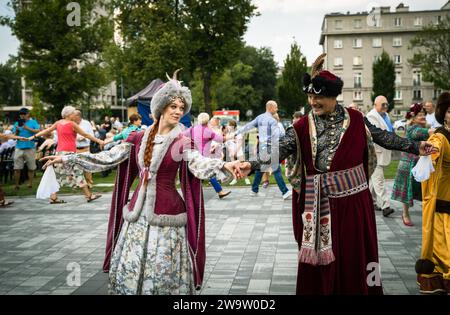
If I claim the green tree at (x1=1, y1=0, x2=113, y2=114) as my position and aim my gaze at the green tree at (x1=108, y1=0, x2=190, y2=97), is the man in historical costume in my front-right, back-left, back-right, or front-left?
front-right

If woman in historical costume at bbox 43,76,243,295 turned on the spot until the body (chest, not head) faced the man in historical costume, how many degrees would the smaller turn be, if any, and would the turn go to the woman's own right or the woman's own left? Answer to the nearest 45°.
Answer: approximately 90° to the woman's own left

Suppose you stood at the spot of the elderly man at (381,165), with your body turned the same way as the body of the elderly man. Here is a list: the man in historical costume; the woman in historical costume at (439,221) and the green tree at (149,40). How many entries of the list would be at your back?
1

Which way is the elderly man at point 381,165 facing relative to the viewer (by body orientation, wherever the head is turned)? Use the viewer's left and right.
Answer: facing the viewer and to the right of the viewer

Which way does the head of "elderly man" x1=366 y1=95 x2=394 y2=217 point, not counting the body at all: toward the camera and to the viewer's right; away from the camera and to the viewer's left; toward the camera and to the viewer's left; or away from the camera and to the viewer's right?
toward the camera and to the viewer's right

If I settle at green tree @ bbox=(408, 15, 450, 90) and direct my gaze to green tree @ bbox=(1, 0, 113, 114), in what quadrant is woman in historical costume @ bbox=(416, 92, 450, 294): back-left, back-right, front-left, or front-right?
front-left

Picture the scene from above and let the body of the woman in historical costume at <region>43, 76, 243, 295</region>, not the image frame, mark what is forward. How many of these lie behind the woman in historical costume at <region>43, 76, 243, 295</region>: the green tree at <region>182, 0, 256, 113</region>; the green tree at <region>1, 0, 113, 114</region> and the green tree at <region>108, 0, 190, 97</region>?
3

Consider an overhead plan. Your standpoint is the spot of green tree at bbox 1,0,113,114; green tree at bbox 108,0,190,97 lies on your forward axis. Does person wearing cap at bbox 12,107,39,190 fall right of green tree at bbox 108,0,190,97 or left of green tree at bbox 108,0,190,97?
right

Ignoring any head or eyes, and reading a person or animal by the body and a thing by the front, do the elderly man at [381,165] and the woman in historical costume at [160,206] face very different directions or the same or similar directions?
same or similar directions

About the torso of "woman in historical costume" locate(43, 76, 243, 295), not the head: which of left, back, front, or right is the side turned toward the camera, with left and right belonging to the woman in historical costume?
front
